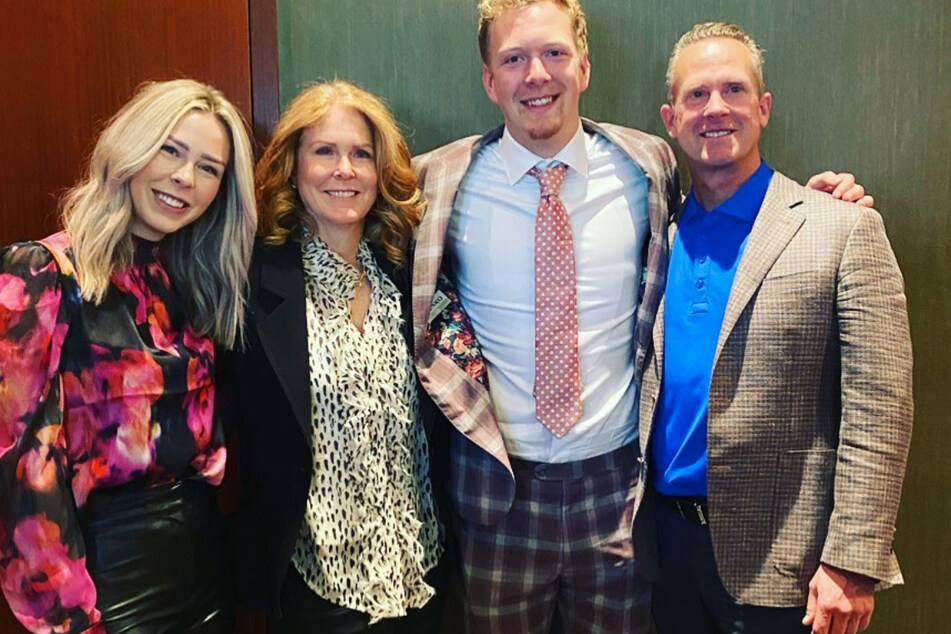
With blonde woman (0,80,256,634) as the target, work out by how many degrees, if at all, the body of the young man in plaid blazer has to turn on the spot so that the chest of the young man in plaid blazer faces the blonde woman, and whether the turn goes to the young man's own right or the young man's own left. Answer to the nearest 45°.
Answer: approximately 45° to the young man's own right

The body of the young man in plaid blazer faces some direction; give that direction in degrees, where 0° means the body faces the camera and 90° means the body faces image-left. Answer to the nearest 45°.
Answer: approximately 0°
